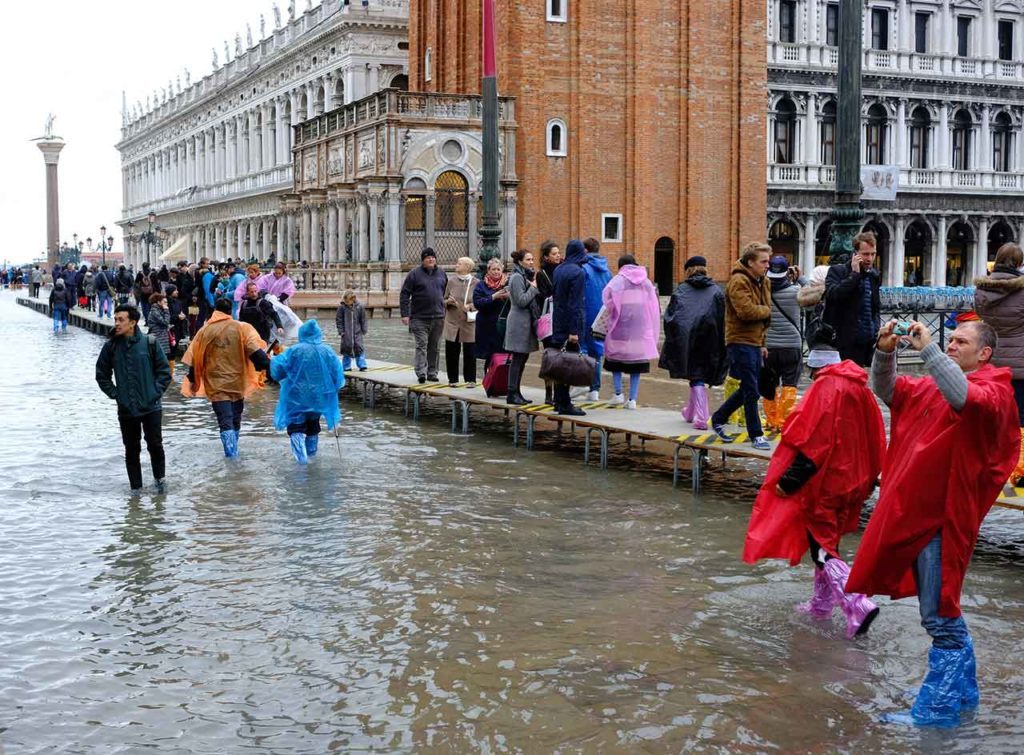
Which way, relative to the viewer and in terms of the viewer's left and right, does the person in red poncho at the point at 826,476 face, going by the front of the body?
facing away from the viewer and to the left of the viewer

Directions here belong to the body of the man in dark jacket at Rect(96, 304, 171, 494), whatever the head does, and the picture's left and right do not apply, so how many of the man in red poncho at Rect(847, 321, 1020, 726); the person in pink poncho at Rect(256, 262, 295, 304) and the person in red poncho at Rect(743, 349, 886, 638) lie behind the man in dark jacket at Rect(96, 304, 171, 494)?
1

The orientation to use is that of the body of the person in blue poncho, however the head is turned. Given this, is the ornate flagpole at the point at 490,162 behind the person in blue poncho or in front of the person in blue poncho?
in front

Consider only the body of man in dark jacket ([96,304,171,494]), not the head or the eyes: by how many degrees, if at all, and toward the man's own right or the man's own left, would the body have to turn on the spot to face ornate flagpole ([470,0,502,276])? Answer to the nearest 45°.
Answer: approximately 135° to the man's own left

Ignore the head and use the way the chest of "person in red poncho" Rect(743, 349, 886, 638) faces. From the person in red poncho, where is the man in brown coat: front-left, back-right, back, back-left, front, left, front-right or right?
front-right

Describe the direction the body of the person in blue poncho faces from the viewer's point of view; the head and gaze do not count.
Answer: away from the camera

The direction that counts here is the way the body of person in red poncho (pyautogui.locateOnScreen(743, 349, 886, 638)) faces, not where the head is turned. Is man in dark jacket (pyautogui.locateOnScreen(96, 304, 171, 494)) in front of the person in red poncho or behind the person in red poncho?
in front

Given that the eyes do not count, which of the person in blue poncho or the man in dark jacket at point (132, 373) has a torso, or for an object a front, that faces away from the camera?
the person in blue poncho

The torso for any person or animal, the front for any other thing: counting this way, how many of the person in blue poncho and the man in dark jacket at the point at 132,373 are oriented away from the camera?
1

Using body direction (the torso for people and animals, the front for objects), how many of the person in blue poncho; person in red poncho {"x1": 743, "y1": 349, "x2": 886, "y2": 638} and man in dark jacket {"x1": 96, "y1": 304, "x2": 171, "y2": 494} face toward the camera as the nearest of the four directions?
1

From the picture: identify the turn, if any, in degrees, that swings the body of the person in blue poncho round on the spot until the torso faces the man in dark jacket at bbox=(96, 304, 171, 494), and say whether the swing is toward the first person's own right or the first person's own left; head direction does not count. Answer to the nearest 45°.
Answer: approximately 135° to the first person's own left

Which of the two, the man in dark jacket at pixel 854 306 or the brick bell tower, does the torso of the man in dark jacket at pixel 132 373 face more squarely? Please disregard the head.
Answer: the man in dark jacket

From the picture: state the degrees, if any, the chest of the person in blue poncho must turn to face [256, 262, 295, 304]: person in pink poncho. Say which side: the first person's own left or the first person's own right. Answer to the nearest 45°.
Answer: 0° — they already face them
